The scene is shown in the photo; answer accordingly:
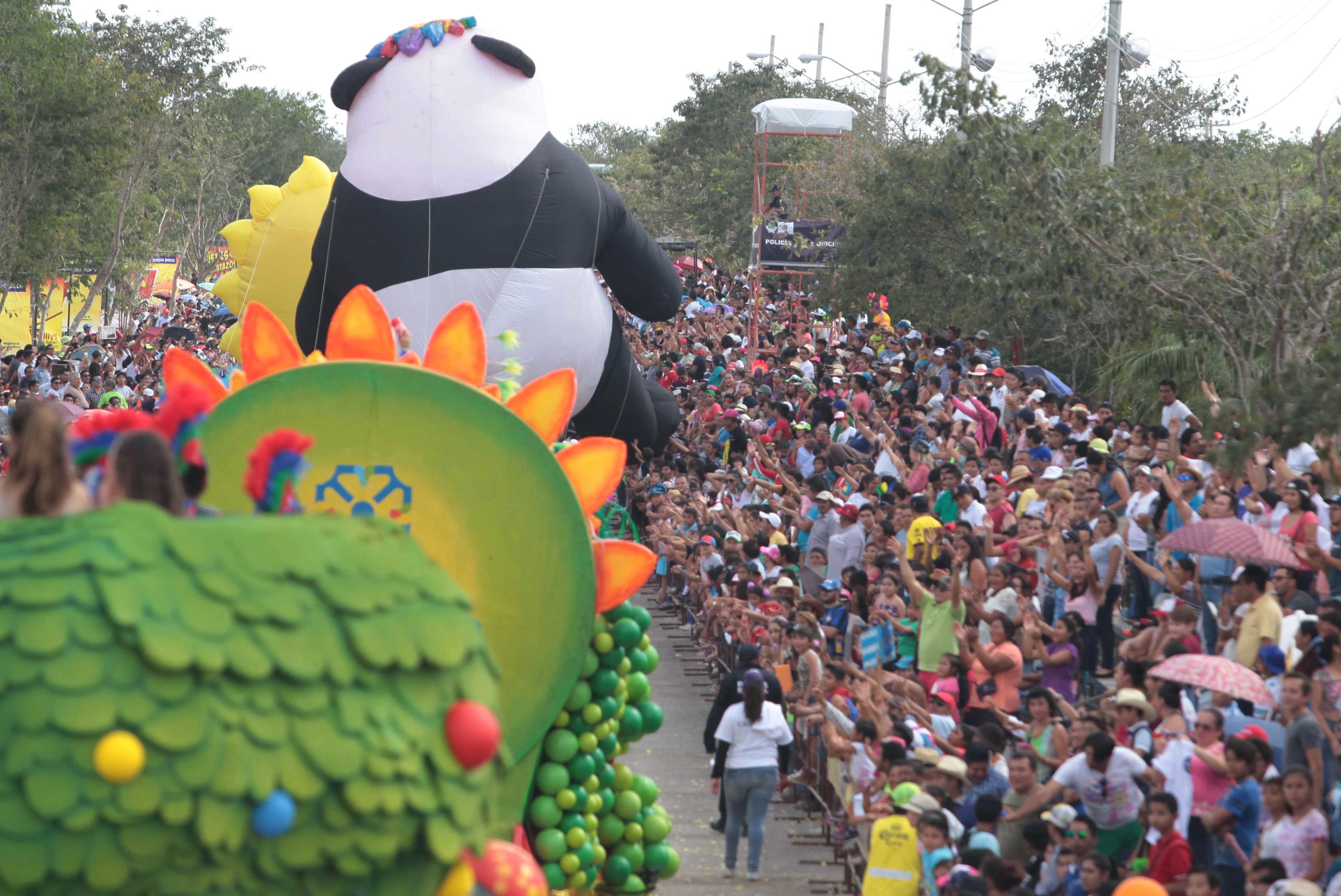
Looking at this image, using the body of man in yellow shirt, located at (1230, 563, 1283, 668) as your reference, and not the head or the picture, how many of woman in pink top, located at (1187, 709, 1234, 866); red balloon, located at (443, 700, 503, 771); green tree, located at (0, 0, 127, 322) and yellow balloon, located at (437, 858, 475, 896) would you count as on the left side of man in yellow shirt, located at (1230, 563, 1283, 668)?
3

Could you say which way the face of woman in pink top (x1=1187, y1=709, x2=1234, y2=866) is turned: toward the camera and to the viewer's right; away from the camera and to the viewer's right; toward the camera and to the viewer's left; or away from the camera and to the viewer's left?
toward the camera and to the viewer's left

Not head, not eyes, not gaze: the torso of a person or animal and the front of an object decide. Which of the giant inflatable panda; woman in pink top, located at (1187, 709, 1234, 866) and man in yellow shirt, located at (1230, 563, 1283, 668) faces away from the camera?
the giant inflatable panda

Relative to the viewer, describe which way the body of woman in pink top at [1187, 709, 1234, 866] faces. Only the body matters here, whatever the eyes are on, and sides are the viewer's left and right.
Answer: facing the viewer and to the left of the viewer

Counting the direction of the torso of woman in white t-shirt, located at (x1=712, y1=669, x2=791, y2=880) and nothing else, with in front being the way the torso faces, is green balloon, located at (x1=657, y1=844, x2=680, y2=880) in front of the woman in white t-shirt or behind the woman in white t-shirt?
behind

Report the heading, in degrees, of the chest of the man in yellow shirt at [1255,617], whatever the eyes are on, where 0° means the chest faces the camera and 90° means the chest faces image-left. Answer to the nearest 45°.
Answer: approximately 90°

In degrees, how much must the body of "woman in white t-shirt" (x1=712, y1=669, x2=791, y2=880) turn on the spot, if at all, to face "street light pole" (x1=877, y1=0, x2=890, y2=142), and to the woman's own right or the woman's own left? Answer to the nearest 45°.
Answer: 0° — they already face it

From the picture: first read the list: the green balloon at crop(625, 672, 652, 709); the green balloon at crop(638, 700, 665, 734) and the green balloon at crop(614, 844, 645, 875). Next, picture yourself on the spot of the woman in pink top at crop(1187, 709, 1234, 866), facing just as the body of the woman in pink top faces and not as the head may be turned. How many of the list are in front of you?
3

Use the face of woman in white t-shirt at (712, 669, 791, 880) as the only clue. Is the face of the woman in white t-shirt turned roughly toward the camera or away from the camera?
away from the camera

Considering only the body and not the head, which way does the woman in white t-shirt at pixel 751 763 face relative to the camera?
away from the camera

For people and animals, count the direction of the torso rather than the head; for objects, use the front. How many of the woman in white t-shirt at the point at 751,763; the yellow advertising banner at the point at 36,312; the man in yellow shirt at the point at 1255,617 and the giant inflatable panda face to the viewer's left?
1

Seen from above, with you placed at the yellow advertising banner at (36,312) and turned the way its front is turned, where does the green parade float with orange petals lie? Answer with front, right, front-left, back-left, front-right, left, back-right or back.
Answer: front-right

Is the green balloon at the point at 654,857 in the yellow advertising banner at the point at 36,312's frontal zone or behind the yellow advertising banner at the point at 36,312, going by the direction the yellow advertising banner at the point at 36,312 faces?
frontal zone

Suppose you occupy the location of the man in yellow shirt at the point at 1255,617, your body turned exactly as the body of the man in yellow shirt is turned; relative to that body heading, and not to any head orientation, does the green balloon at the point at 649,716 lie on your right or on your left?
on your left

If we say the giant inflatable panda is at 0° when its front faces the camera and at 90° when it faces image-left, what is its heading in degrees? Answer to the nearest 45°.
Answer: approximately 180°
